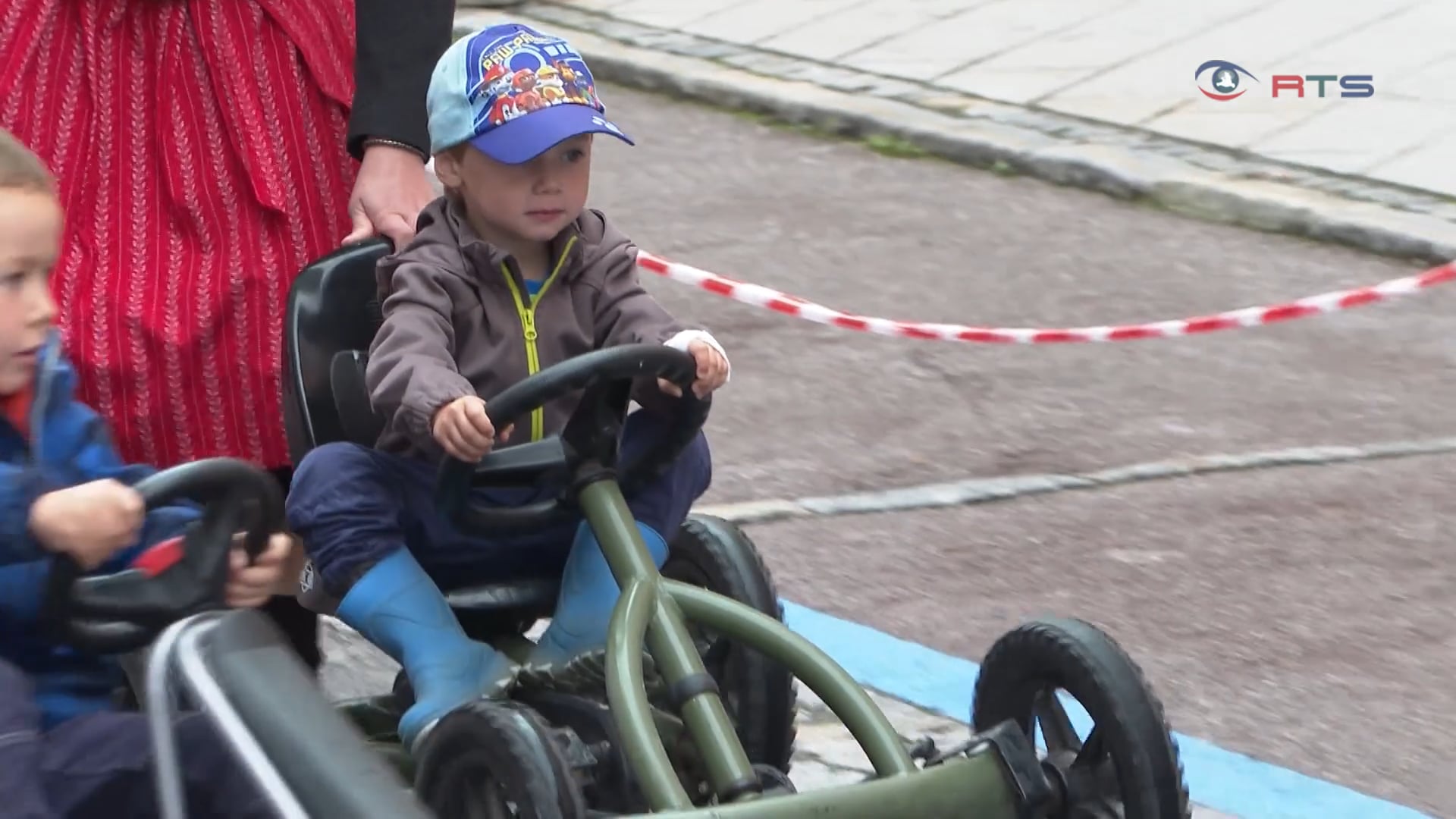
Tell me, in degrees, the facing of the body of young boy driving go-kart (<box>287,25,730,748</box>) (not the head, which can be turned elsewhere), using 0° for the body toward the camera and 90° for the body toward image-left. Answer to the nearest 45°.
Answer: approximately 315°

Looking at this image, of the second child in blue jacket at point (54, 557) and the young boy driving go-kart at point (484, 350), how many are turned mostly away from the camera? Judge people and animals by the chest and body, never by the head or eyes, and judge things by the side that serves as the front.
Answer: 0

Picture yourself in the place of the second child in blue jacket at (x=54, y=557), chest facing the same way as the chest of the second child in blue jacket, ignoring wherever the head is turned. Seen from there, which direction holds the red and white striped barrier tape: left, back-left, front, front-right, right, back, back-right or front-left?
left

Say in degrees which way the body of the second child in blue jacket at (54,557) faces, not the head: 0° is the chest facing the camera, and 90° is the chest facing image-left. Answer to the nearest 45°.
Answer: approximately 315°

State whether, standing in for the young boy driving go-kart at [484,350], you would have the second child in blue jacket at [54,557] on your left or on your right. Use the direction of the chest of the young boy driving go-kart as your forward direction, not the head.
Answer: on your right

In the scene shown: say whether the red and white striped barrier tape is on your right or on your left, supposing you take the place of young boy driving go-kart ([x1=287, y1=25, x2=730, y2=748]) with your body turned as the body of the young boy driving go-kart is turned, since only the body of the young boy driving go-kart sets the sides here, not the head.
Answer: on your left
